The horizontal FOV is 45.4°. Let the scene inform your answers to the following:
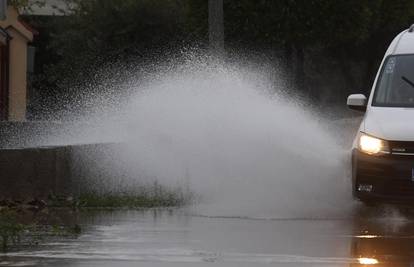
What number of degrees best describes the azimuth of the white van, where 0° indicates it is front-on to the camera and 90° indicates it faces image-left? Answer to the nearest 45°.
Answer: approximately 0°
